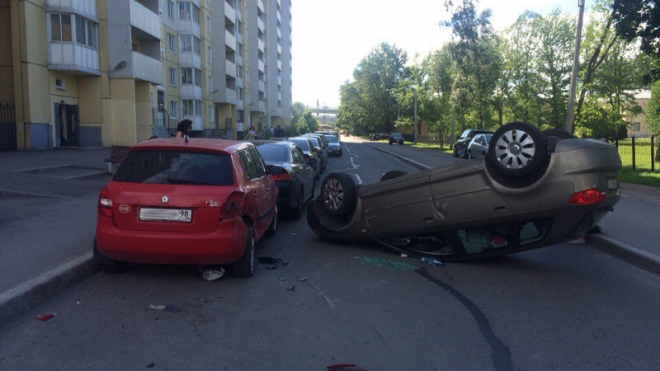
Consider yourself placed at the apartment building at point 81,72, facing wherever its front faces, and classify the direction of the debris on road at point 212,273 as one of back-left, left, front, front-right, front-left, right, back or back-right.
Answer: front-right

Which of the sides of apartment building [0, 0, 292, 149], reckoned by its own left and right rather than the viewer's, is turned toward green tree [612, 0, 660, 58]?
front

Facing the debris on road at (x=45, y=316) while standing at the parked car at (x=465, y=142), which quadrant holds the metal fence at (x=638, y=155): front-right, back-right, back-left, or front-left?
front-left

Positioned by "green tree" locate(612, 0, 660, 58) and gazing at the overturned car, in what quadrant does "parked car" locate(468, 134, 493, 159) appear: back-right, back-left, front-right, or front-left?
back-right

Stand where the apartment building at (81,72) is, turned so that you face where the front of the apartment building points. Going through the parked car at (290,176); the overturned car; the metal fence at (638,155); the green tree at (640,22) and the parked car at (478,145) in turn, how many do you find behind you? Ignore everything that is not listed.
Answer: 0

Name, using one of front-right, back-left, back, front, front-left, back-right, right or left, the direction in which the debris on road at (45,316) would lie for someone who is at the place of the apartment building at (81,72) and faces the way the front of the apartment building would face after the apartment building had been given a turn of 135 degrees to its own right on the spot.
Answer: left

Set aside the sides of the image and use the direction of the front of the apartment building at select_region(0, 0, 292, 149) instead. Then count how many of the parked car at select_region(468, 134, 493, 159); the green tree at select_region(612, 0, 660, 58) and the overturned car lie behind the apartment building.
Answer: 0

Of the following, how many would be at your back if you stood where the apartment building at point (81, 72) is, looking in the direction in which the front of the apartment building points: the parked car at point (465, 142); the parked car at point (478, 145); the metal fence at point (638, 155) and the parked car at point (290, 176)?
0

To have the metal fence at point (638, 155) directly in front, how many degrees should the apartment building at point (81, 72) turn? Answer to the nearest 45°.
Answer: approximately 45° to its left

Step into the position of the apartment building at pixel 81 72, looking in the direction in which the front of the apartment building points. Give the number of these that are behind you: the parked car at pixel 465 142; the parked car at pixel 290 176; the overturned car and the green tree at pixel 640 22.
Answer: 0

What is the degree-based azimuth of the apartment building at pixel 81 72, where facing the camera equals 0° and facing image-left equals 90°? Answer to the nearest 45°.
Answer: approximately 315°

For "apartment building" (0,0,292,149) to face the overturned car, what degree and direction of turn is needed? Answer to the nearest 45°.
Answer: approximately 45° to its right

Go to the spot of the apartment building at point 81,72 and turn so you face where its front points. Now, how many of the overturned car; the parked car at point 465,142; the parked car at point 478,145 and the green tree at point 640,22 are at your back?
0

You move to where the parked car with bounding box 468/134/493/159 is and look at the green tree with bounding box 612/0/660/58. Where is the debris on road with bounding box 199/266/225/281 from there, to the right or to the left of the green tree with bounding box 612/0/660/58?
right

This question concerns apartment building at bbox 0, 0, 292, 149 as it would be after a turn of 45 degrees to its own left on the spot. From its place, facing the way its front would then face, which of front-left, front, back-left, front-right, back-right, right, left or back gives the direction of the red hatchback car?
right
